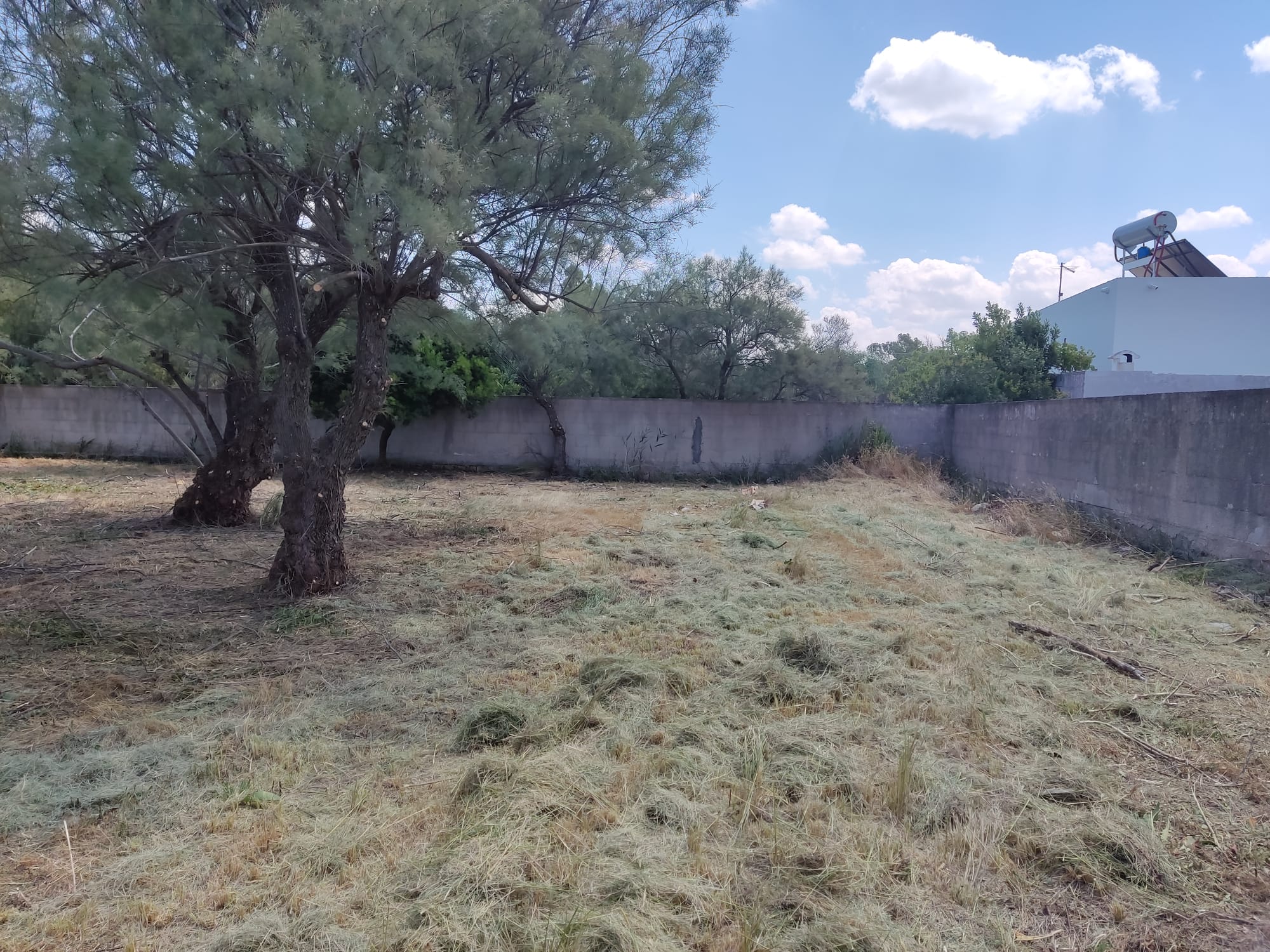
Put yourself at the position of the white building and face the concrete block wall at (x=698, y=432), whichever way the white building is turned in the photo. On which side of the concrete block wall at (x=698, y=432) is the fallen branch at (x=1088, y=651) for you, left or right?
left

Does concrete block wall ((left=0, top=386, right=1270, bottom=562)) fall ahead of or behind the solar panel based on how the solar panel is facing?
behind

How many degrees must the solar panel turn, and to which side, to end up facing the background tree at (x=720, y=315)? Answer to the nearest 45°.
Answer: approximately 180°

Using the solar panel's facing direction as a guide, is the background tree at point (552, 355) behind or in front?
behind

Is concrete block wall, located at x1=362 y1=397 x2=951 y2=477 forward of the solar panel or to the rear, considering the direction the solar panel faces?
to the rear

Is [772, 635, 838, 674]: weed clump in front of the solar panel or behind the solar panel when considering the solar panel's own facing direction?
behind

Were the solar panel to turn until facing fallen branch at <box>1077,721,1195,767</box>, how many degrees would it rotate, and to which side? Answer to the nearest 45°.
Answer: approximately 135° to its right

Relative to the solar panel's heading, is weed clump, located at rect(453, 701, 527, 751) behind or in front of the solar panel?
behind

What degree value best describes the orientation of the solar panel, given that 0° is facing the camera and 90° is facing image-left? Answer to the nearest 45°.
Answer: approximately 225°
